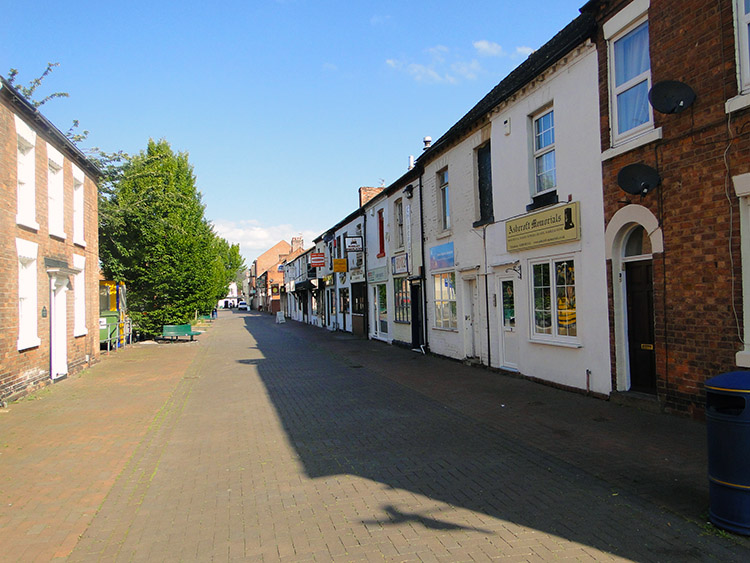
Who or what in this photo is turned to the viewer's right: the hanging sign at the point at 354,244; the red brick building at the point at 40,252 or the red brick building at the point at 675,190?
the red brick building at the point at 40,252

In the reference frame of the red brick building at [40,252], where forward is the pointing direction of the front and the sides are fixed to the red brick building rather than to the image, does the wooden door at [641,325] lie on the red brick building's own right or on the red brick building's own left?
on the red brick building's own right

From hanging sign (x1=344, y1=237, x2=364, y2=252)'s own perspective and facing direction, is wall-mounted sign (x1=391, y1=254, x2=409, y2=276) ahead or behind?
ahead

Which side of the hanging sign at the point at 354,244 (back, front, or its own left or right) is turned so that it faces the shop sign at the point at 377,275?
front

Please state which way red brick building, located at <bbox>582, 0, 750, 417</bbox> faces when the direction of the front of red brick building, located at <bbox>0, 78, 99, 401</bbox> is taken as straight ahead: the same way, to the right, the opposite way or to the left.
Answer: the opposite way

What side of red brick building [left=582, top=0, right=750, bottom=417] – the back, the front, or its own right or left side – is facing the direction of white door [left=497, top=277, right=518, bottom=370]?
right

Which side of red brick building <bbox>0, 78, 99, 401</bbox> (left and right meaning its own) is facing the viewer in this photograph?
right

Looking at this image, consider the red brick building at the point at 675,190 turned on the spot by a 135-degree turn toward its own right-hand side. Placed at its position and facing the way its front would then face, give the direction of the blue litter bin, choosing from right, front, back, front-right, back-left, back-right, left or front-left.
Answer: back

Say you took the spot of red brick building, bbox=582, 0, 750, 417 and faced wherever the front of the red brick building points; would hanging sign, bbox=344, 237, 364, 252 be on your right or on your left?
on your right

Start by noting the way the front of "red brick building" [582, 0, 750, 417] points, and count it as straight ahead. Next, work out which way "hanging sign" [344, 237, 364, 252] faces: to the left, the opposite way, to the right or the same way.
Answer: to the left

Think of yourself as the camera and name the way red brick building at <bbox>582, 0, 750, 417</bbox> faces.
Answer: facing the viewer and to the left of the viewer

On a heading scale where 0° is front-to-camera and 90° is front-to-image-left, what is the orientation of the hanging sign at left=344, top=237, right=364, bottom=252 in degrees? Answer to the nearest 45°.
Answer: approximately 0°

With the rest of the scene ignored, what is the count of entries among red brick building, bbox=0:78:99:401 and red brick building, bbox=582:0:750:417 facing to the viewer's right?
1
